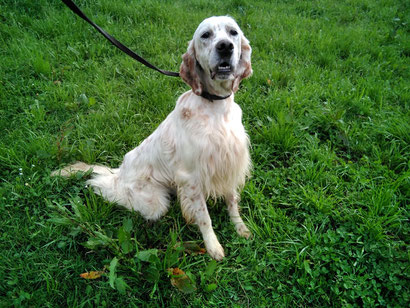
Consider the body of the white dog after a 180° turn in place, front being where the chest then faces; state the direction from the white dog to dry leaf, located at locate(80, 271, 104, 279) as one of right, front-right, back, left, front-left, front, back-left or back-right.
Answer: left

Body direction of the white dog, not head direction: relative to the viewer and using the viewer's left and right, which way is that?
facing the viewer and to the right of the viewer

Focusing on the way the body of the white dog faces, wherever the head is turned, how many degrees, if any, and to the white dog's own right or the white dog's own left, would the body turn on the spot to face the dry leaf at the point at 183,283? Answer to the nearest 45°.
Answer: approximately 45° to the white dog's own right
